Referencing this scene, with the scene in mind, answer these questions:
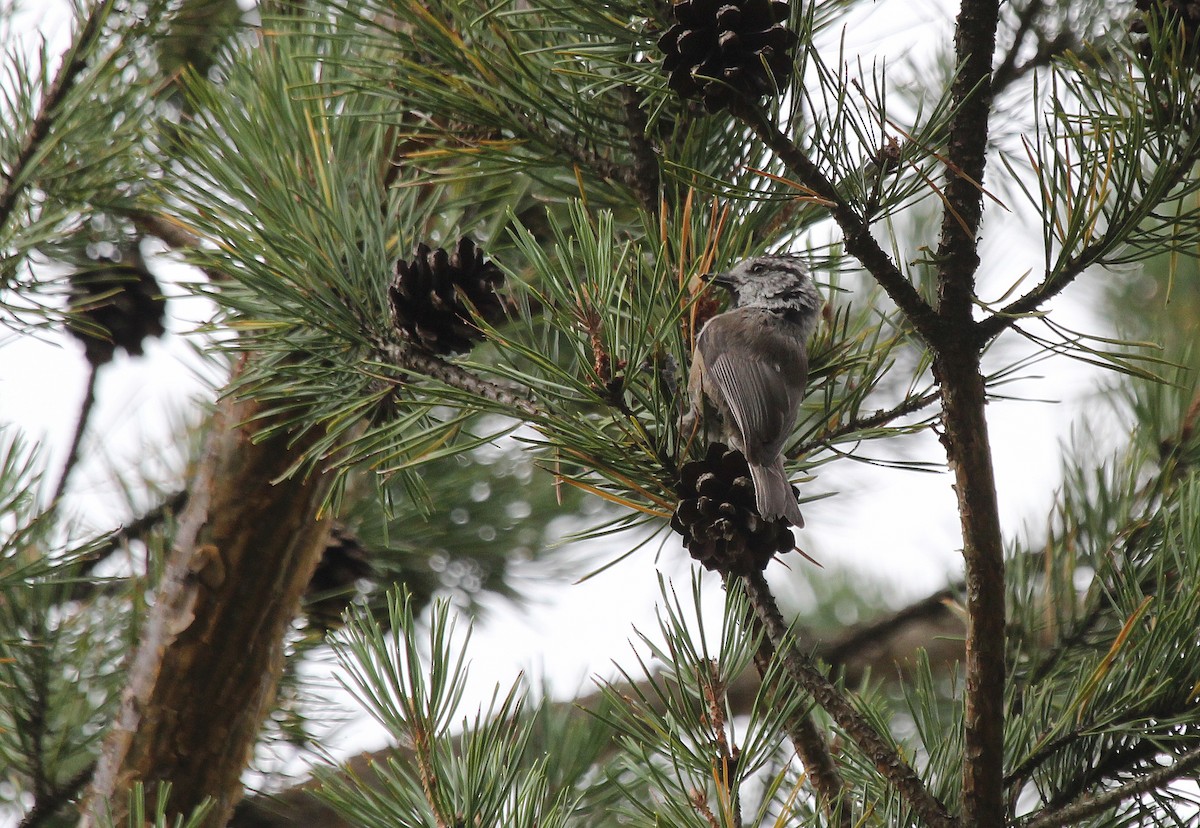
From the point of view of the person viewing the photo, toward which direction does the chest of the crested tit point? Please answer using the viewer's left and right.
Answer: facing away from the viewer and to the left of the viewer

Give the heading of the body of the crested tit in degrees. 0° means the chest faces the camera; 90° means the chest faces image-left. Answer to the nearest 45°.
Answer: approximately 135°
